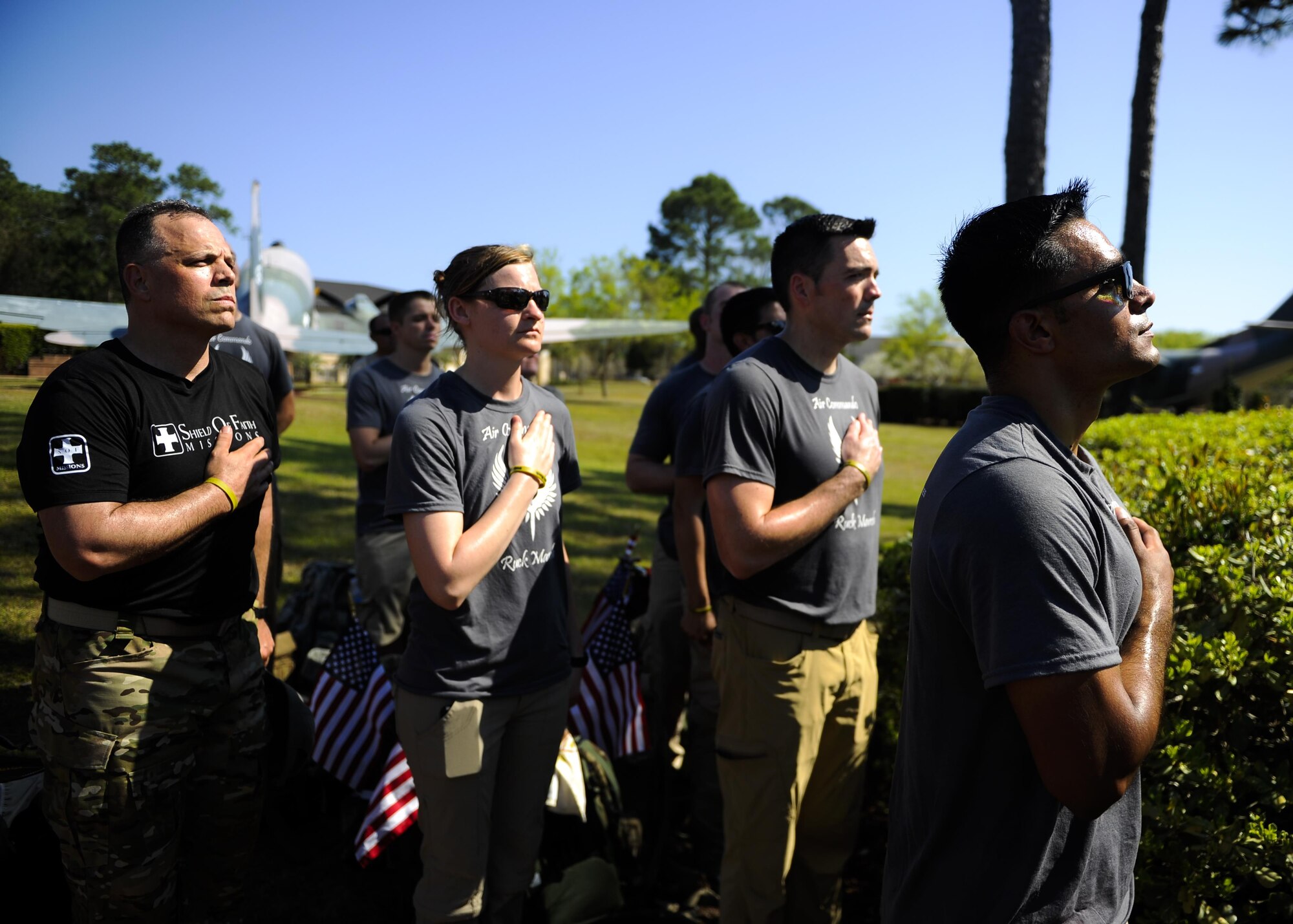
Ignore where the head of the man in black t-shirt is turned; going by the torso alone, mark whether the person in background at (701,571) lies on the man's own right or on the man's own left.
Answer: on the man's own left

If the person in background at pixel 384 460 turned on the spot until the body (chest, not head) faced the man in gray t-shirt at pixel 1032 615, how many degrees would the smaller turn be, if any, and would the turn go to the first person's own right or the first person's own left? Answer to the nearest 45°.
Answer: approximately 45° to the first person's own right

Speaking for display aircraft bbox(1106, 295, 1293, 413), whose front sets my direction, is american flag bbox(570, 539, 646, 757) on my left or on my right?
on my left

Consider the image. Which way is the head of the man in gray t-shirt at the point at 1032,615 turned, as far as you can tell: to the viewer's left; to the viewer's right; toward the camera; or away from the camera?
to the viewer's right

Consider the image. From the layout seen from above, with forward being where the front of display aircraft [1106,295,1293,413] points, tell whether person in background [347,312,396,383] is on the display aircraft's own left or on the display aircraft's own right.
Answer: on the display aircraft's own left

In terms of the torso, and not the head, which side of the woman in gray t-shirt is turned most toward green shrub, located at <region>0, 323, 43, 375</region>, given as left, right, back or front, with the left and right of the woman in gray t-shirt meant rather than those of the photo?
back

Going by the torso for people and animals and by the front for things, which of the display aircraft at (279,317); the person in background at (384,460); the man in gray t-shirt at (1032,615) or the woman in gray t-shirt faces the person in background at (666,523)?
the person in background at (384,460)

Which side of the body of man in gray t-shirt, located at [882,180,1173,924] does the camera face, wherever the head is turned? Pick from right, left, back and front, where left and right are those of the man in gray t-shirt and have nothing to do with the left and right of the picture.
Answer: right

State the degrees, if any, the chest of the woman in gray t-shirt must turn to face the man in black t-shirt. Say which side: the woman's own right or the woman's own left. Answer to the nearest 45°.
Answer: approximately 135° to the woman's own right

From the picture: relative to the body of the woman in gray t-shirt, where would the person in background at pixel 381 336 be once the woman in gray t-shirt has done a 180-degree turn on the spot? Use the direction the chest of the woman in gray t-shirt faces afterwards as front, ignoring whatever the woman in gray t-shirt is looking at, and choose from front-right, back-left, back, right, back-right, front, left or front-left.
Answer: front-right

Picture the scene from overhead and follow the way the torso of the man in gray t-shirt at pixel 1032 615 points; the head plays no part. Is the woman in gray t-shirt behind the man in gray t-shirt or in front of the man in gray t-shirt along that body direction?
behind

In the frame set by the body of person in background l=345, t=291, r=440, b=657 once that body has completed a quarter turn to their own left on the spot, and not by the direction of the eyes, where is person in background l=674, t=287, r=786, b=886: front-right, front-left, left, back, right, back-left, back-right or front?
right

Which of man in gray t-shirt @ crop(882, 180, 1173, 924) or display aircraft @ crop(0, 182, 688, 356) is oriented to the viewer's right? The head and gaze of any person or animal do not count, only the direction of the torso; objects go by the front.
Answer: the man in gray t-shirt

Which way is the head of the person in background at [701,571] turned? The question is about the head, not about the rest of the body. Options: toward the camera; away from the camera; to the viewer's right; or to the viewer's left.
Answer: to the viewer's right

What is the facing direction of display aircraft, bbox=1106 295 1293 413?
to the viewer's left

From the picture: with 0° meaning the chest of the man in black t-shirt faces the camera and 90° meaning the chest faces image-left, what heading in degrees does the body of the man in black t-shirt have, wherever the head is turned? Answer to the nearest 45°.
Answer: approximately 315°

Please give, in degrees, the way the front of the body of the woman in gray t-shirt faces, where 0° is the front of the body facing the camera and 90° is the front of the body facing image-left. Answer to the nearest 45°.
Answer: approximately 315°
